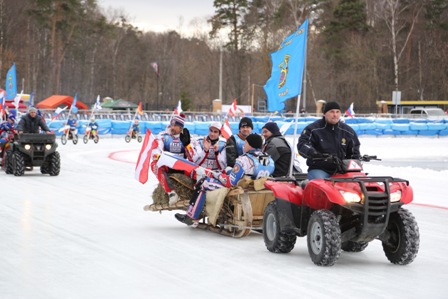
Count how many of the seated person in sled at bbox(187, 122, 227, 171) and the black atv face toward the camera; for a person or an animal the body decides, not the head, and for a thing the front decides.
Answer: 2

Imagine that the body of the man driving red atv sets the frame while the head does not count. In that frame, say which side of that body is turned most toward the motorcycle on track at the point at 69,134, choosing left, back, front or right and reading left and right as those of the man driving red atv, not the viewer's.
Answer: back

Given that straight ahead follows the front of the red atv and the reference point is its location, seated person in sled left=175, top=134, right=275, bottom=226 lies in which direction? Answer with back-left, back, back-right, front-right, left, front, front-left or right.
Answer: back

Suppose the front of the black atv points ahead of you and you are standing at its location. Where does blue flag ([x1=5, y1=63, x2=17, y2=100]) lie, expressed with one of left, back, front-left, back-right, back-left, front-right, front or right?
back

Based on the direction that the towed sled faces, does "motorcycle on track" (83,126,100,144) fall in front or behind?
behind
